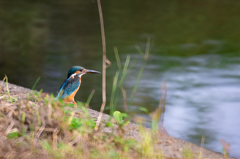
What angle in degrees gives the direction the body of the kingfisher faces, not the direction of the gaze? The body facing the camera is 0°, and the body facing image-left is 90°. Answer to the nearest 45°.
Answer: approximately 270°
